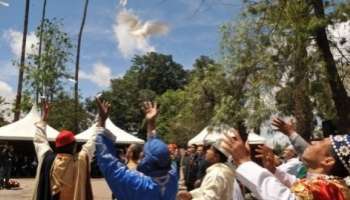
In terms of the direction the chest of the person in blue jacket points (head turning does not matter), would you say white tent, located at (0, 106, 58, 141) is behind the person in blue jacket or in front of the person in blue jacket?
in front

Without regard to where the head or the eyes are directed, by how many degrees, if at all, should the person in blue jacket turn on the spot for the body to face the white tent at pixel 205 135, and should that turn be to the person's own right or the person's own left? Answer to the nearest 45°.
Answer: approximately 45° to the person's own right

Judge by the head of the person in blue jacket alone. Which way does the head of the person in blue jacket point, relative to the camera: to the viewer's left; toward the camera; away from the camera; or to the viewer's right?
away from the camera

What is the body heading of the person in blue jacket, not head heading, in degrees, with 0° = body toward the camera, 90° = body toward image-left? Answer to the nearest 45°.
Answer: approximately 135°

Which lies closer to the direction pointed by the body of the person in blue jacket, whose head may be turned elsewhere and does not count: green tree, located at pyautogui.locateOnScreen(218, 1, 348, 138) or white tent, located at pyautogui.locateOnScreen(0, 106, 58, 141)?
the white tent

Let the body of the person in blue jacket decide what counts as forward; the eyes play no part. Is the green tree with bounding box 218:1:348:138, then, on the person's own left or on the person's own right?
on the person's own right
